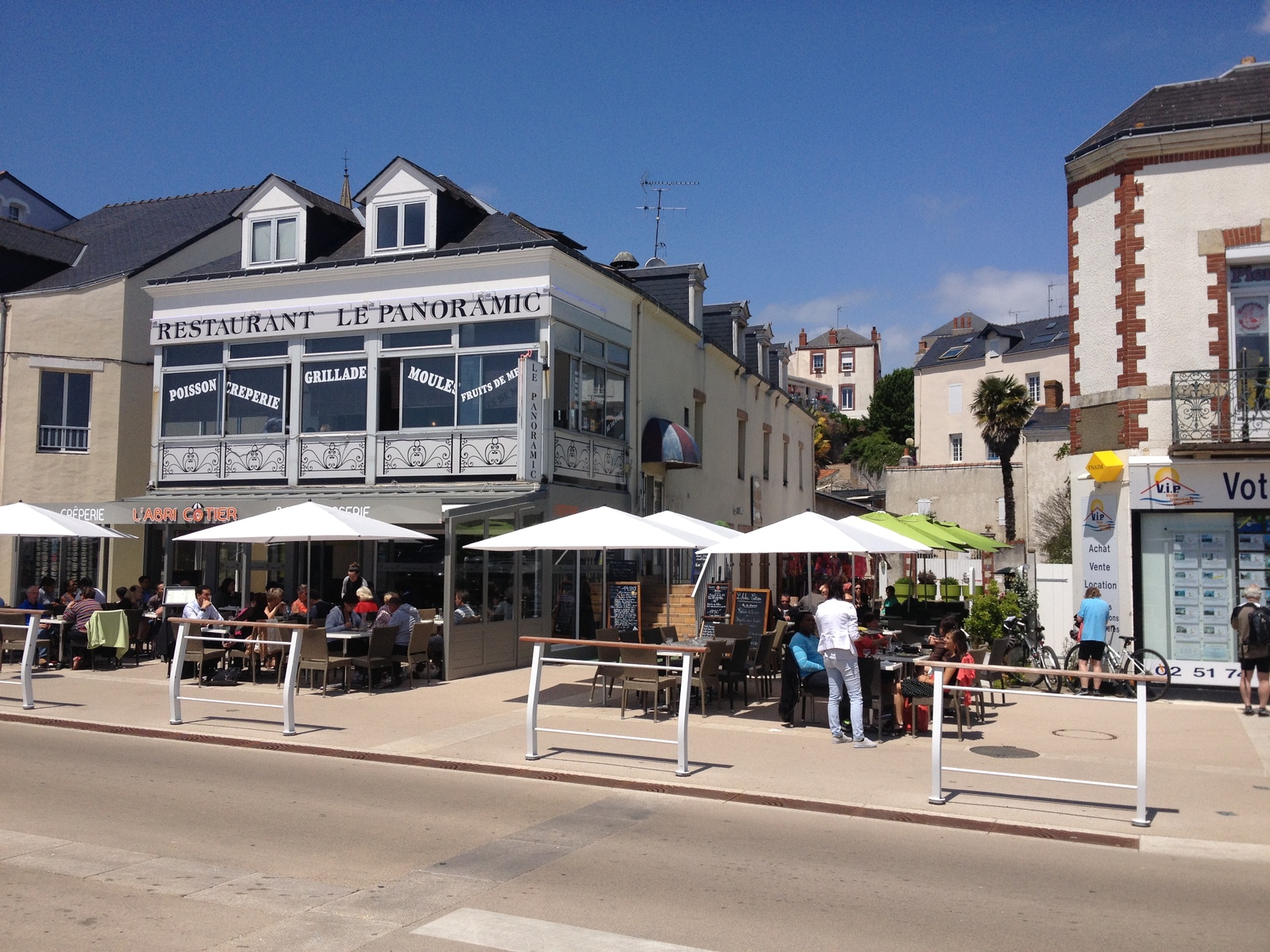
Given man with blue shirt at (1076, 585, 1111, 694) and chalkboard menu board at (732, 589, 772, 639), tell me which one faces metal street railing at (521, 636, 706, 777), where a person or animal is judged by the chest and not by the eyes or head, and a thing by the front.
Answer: the chalkboard menu board

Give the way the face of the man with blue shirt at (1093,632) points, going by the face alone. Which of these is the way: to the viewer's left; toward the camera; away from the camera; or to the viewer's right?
away from the camera

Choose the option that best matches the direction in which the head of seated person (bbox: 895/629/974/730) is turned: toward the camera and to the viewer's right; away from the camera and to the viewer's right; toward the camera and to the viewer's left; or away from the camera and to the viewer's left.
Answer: toward the camera and to the viewer's left

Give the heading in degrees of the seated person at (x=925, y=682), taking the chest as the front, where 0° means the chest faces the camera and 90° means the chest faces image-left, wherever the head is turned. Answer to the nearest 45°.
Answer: approximately 90°

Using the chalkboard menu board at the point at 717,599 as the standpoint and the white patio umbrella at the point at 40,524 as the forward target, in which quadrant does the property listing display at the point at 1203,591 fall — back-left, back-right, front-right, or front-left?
back-left

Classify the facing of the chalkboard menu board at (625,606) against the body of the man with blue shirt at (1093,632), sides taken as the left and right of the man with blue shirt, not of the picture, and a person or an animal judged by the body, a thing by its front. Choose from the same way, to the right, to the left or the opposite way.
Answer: the opposite way

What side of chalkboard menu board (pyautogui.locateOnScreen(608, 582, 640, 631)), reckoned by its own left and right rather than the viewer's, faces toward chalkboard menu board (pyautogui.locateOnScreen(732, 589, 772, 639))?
left

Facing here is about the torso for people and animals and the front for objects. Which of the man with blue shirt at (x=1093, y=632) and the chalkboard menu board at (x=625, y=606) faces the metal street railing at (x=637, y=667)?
the chalkboard menu board

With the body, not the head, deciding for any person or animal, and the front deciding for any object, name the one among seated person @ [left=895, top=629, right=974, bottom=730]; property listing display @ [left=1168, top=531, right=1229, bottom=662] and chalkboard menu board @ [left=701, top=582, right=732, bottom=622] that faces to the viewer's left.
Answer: the seated person

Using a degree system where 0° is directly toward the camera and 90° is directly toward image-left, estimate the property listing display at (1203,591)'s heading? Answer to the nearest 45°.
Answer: approximately 0°

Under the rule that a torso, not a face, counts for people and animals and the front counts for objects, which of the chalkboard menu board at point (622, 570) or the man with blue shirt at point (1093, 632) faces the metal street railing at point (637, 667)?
the chalkboard menu board
